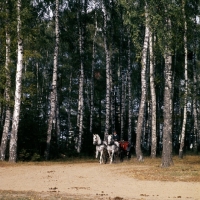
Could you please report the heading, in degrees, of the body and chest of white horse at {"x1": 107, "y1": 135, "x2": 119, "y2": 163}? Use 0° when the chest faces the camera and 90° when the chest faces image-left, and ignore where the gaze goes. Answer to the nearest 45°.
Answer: approximately 45°
